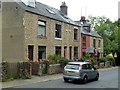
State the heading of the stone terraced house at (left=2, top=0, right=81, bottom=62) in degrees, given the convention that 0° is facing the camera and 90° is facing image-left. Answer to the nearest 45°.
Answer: approximately 315°

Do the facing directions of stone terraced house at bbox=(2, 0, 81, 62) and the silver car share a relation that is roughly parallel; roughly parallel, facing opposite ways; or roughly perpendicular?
roughly perpendicular
